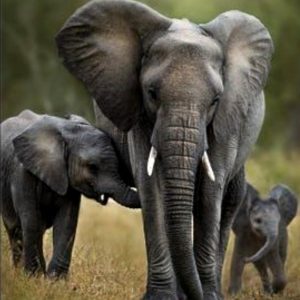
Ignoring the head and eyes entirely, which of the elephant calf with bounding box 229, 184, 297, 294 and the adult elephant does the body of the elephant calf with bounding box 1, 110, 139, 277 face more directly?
the adult elephant

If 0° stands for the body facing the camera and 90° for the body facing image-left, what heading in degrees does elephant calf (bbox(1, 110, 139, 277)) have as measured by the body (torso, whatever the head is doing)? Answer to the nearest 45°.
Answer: approximately 315°

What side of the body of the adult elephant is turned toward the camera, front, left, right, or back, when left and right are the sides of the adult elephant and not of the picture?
front

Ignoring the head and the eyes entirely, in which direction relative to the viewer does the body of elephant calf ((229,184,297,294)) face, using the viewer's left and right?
facing the viewer

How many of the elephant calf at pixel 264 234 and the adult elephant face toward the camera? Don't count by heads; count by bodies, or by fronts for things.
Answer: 2

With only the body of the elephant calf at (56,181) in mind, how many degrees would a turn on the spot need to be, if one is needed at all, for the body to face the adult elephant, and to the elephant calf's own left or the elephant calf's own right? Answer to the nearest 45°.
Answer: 0° — it already faces it

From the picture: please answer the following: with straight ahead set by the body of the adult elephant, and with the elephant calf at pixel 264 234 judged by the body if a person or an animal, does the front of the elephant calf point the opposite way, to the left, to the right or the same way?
the same way
